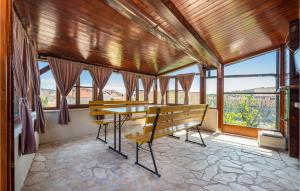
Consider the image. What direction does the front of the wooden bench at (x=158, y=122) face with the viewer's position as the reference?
facing away from the viewer and to the left of the viewer

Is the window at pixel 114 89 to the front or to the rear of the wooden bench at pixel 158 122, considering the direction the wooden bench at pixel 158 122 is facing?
to the front

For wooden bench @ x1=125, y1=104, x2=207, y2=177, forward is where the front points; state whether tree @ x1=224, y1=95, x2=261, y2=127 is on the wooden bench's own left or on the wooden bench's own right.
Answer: on the wooden bench's own right

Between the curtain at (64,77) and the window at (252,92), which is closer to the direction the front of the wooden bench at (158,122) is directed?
the curtain

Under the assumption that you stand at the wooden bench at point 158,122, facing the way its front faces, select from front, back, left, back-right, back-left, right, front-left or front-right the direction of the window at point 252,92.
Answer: right
